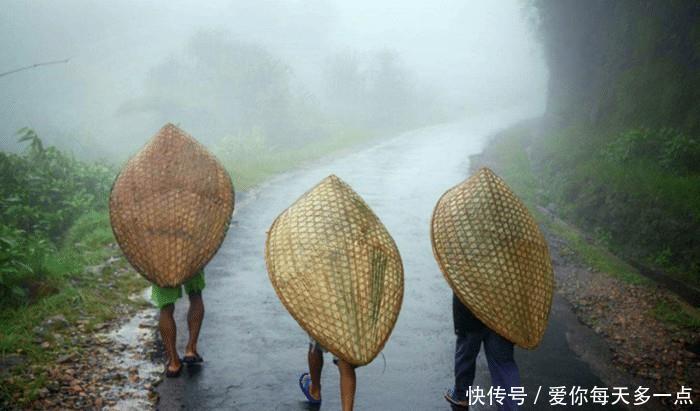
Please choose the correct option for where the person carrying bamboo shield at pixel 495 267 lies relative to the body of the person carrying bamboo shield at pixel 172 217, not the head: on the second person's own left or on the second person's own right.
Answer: on the second person's own right

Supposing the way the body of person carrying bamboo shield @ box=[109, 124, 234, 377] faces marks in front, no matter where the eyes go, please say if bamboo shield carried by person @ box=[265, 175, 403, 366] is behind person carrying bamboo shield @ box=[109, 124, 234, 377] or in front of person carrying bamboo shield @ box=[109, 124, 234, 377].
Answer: behind

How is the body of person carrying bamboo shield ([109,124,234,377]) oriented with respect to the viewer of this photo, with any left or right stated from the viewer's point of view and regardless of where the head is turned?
facing away from the viewer

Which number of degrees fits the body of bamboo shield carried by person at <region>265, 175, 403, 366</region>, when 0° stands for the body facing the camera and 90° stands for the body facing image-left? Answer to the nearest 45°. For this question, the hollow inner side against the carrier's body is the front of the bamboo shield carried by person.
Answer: approximately 180°

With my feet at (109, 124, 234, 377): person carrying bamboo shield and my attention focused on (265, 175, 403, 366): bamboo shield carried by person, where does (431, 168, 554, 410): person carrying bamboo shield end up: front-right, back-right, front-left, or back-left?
front-left
